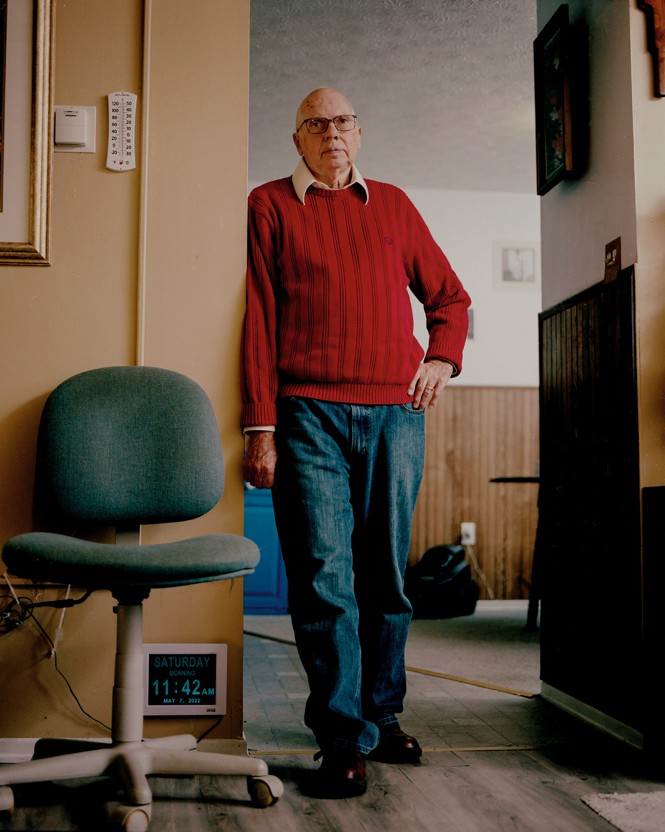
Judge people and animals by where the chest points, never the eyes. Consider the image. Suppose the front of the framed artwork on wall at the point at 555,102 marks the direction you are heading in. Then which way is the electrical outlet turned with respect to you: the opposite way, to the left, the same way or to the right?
to the left

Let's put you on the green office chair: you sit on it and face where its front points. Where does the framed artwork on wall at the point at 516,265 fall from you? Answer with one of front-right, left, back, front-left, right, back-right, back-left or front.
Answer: back-left

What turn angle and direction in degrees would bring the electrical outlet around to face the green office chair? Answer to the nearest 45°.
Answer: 0° — it already faces it

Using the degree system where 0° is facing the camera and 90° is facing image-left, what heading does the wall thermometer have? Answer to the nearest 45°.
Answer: approximately 0°

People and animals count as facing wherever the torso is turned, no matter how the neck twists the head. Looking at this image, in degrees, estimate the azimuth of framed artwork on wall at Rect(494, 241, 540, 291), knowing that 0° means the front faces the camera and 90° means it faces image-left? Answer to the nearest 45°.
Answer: approximately 0°

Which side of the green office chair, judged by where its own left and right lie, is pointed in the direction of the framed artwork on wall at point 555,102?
left

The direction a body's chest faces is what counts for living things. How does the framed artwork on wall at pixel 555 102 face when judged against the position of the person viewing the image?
facing to the left of the viewer
